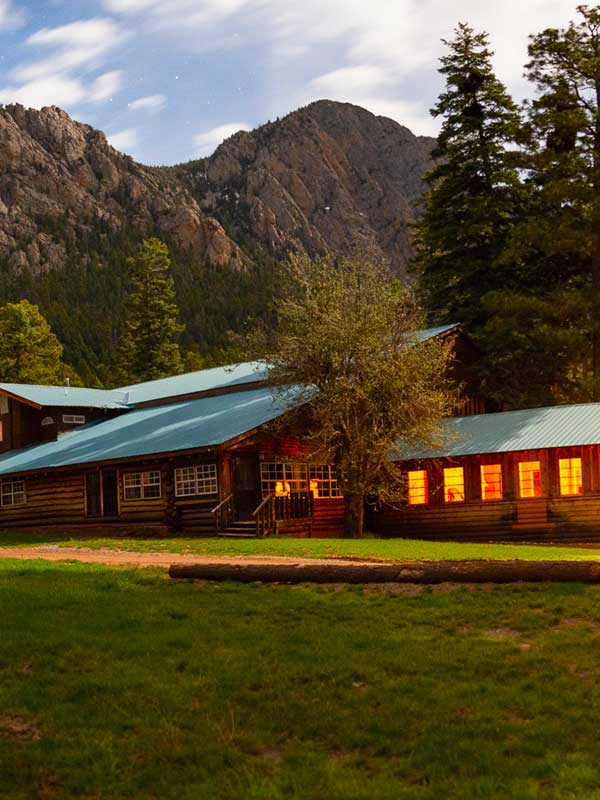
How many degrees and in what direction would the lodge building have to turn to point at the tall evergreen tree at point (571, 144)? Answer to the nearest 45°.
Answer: approximately 135° to its left

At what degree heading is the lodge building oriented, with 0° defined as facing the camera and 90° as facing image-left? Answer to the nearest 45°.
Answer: approximately 0°

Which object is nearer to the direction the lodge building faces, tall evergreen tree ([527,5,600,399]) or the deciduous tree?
the deciduous tree

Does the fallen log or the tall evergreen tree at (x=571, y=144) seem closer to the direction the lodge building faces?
the fallen log

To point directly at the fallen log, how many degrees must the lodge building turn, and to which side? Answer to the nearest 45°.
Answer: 0° — it already faces it

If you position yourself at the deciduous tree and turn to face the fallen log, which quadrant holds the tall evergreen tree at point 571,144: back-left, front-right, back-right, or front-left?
back-left
